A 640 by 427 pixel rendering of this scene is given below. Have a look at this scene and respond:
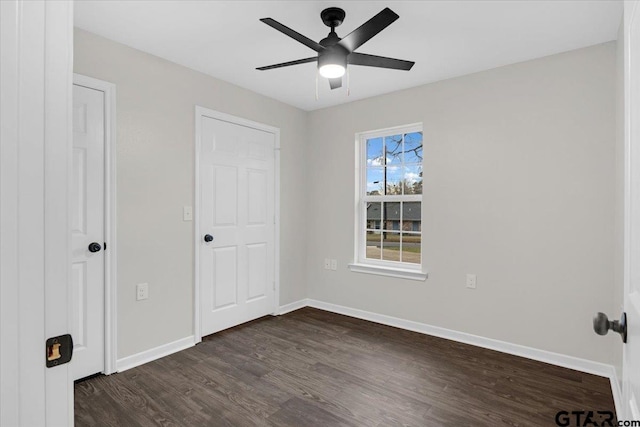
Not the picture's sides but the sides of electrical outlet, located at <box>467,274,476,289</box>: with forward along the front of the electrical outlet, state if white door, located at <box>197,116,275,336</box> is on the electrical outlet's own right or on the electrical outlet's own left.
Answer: on the electrical outlet's own right

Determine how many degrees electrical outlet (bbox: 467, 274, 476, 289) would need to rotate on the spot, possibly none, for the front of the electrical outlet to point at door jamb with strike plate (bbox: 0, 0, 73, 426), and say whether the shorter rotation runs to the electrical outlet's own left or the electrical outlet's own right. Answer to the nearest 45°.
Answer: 0° — it already faces it

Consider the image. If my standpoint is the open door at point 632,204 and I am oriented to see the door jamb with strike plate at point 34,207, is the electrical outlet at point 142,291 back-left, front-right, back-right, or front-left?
front-right

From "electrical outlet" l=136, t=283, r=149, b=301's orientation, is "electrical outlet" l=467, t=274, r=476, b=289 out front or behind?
out front

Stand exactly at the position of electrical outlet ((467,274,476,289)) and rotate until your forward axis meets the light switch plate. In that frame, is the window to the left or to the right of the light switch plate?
right

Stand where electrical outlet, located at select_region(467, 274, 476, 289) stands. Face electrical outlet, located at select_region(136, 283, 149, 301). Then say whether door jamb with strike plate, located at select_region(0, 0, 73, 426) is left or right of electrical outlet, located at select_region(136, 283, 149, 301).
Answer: left

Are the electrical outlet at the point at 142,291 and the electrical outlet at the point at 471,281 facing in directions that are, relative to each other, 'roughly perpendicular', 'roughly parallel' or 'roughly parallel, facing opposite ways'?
roughly perpendicular

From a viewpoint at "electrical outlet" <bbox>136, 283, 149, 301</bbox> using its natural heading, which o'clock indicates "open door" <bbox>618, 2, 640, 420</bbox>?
The open door is roughly at 1 o'clock from the electrical outlet.

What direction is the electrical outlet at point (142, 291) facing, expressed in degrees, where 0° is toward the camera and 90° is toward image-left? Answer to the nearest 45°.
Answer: approximately 315°

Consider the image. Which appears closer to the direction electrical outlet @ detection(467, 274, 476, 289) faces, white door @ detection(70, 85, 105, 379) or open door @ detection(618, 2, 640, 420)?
the open door

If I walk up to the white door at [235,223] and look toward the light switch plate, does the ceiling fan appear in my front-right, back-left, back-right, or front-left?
front-left

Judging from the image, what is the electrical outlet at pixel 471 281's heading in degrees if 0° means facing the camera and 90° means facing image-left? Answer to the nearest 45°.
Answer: approximately 0°

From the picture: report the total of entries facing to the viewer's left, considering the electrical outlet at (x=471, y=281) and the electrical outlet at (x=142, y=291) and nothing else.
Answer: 0

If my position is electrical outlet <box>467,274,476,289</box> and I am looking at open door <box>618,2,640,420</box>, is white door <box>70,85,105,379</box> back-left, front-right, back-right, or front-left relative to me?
front-right
